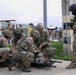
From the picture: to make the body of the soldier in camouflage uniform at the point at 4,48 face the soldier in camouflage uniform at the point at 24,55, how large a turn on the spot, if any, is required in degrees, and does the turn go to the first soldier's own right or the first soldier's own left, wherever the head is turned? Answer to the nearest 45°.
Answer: approximately 45° to the first soldier's own right

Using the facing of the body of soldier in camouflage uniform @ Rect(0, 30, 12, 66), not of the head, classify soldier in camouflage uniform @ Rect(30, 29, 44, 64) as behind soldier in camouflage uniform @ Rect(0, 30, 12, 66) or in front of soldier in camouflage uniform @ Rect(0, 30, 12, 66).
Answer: in front

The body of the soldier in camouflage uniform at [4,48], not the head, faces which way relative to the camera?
to the viewer's right

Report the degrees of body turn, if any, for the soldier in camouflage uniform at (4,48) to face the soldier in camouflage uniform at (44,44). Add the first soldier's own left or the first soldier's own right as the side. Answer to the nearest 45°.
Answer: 0° — they already face them
